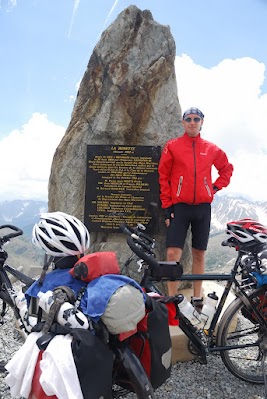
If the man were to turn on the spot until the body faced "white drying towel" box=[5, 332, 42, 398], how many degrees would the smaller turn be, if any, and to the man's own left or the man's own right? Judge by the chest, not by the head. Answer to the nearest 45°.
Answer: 0° — they already face it

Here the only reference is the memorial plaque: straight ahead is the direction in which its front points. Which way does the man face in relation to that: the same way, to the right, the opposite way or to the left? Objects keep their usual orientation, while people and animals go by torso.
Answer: the same way

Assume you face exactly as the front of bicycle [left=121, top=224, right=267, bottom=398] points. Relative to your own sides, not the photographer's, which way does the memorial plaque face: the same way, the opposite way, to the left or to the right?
to the left

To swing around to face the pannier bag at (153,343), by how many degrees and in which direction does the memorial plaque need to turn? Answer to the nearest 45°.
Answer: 0° — it already faces it

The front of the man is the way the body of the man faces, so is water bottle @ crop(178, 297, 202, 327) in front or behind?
in front

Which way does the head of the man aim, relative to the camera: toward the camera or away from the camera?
toward the camera

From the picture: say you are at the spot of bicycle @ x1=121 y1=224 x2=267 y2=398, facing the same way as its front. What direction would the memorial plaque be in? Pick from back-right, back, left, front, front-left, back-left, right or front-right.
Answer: front-right

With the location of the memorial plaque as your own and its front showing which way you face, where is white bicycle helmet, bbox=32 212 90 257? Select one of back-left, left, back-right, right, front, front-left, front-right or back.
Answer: front

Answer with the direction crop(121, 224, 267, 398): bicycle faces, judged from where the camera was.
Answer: facing to the left of the viewer

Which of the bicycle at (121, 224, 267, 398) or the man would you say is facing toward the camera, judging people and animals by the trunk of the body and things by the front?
the man

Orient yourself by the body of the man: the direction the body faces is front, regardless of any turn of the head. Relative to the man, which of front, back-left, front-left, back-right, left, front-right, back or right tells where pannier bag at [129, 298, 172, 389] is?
front

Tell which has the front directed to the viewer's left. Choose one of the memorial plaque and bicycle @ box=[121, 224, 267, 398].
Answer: the bicycle

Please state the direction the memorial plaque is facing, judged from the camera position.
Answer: facing the viewer

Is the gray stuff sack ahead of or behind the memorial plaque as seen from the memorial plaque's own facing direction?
ahead

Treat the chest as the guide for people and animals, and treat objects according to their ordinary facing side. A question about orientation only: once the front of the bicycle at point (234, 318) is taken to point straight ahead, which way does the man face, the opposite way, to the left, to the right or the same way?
to the left

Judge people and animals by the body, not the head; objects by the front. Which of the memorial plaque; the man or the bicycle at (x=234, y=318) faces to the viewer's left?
the bicycle
